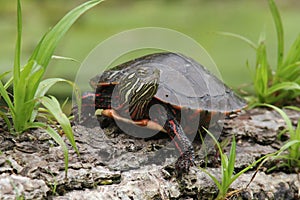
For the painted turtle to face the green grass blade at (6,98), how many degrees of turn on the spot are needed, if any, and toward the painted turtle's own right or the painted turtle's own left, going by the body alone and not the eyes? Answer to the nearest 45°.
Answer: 0° — it already faces it

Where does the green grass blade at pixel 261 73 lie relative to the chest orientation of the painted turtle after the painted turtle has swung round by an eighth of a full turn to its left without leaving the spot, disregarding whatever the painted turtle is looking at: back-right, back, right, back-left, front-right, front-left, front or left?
back-left

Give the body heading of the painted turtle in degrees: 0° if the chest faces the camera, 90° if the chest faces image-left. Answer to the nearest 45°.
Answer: approximately 45°

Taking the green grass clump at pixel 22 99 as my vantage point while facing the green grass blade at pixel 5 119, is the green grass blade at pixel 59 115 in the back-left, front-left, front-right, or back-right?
back-left
